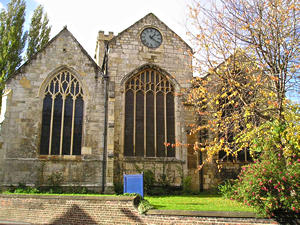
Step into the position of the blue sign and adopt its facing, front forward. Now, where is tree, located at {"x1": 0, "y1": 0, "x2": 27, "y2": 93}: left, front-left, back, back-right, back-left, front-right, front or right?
back-right

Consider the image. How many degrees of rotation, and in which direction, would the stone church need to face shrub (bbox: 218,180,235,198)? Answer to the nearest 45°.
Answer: approximately 90° to its left

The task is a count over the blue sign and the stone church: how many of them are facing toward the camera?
2

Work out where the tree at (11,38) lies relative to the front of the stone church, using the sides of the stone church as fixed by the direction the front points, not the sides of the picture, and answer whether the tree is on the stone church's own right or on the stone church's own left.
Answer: on the stone church's own right

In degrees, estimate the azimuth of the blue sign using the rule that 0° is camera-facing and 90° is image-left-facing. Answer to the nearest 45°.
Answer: approximately 0°

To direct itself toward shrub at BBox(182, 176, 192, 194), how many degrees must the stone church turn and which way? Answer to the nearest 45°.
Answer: approximately 90° to its left

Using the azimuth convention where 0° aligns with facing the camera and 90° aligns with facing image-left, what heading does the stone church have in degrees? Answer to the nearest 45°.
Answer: approximately 0°

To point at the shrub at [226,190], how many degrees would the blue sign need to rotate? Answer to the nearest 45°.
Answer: approximately 135° to its left
